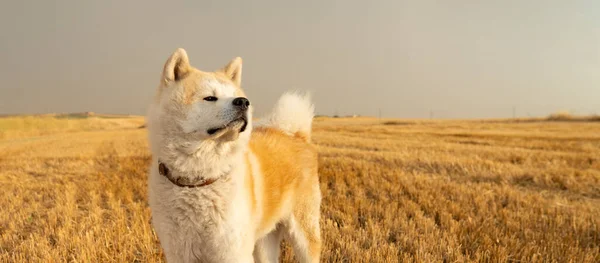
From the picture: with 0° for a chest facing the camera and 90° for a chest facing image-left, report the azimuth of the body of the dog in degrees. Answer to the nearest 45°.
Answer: approximately 45°
